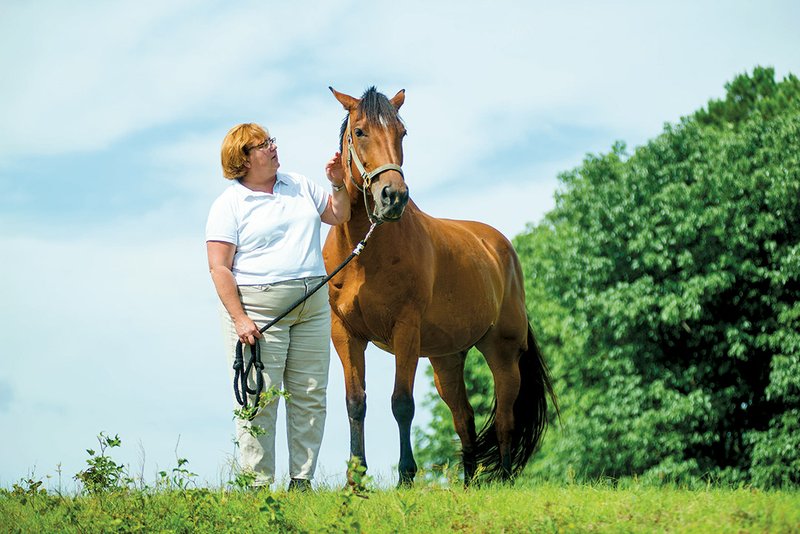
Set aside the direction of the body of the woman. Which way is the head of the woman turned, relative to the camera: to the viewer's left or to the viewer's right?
to the viewer's right

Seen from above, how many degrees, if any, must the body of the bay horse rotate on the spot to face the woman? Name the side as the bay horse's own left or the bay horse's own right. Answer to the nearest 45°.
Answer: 0° — it already faces them

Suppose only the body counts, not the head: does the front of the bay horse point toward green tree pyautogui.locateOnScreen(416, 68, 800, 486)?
no

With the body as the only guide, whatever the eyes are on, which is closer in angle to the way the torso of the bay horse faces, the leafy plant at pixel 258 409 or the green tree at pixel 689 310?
the leafy plant

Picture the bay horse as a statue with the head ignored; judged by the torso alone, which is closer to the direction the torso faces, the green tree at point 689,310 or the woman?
the woman

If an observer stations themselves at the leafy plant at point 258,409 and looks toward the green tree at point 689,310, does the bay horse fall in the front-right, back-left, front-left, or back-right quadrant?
front-right

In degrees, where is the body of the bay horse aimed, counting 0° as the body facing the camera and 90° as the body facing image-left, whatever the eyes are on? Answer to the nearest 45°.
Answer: approximately 45°

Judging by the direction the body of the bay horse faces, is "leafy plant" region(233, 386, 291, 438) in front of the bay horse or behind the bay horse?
in front
